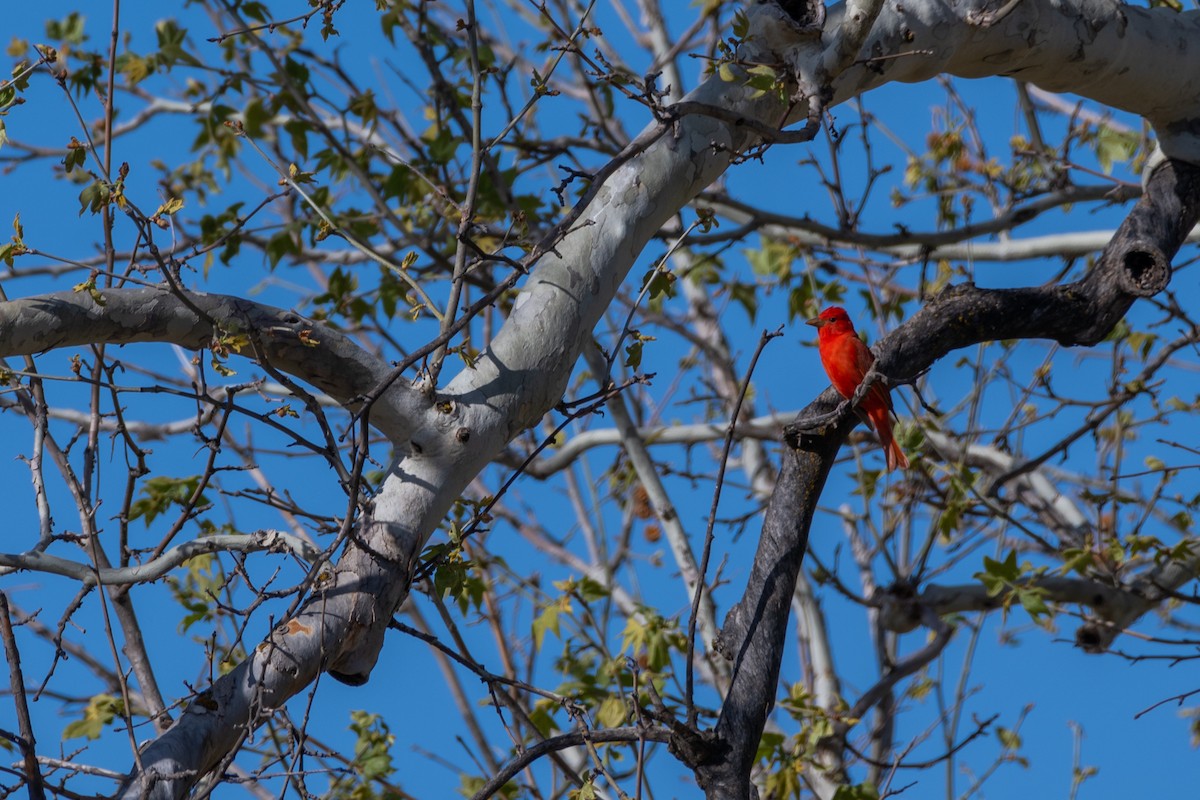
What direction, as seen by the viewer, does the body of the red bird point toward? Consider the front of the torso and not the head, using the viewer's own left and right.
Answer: facing the viewer and to the left of the viewer
